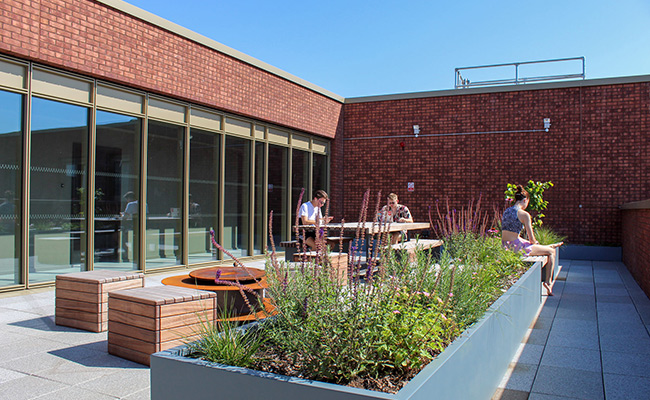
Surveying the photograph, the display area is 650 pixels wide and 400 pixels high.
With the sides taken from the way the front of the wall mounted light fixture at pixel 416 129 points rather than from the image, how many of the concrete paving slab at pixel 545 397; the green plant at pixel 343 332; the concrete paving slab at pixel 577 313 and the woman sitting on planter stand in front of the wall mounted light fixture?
4

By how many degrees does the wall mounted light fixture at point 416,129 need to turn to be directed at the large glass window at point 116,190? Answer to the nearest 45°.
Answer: approximately 45° to its right

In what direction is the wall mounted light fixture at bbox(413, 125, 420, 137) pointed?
toward the camera

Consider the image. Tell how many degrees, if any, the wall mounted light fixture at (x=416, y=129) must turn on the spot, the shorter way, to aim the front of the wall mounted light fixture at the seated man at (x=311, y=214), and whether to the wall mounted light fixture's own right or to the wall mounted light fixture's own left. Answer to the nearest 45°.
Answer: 0° — it already faces them

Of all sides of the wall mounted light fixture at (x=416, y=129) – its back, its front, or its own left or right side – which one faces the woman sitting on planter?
front

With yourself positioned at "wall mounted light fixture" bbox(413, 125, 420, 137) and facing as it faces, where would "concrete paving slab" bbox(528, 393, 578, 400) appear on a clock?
The concrete paving slab is roughly at 12 o'clock from the wall mounted light fixture.

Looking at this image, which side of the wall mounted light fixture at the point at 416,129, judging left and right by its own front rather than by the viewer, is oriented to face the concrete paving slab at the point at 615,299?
front

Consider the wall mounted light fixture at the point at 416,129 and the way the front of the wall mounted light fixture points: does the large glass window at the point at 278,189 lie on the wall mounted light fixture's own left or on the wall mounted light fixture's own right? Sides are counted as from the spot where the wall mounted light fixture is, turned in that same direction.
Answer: on the wall mounted light fixture's own right

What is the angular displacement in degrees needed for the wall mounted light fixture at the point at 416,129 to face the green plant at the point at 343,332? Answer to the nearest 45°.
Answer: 0° — it already faces it

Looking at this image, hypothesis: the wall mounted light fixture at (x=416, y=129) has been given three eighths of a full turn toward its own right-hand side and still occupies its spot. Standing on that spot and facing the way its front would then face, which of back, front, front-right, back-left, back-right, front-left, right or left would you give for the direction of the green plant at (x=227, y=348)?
back-left

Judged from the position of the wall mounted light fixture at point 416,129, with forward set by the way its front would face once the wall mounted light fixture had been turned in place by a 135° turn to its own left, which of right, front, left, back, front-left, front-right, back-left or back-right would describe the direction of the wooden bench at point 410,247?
back-right

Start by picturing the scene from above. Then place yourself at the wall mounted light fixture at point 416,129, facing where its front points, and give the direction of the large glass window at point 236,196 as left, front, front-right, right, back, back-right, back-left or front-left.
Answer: front-right

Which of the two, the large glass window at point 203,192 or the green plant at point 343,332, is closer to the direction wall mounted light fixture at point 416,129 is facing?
the green plant

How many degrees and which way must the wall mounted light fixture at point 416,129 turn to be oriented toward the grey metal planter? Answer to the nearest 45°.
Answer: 0° — it already faces it

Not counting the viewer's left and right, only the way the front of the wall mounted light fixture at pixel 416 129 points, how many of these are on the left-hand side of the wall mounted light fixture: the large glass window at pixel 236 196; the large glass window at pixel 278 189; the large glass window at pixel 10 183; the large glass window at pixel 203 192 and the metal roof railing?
1

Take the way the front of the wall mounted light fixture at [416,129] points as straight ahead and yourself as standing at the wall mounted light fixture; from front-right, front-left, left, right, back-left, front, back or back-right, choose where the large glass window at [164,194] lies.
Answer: front-right

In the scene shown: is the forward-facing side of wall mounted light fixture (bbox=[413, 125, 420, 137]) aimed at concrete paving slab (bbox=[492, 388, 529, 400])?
yes

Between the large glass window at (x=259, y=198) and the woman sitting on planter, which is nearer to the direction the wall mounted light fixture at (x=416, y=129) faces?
the woman sitting on planter

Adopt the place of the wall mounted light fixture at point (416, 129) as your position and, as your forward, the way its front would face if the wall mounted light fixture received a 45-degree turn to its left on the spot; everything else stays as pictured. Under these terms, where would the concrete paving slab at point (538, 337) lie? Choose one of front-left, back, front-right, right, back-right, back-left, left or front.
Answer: front-right
